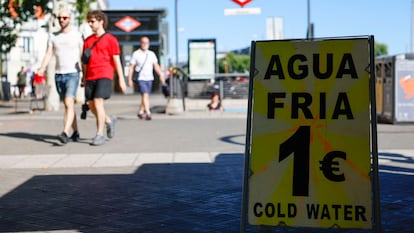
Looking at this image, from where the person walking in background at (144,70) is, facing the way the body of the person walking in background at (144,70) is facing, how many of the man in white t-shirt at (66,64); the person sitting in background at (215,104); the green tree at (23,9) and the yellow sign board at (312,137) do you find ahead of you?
2

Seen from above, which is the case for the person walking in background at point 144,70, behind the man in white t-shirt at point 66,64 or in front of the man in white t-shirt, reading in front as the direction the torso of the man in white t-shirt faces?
behind

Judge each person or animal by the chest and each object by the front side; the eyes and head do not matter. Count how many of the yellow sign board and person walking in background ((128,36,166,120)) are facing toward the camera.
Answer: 2

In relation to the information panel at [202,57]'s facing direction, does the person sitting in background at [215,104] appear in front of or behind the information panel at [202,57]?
in front

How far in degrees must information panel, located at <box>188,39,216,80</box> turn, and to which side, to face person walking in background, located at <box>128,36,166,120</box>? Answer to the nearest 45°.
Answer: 0° — it already faces them

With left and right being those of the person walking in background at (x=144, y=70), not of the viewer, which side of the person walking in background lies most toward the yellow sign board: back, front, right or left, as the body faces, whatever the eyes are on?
front

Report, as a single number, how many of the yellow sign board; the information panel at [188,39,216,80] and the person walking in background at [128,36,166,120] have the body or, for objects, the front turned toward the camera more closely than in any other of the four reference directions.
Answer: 3

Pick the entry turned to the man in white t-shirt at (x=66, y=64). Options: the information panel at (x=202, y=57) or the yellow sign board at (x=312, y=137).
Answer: the information panel

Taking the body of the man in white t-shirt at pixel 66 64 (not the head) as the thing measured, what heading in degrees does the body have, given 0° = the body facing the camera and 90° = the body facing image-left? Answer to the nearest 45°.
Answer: approximately 45°

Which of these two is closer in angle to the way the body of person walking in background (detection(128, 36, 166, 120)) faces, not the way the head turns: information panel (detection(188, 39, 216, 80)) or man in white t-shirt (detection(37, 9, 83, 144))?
the man in white t-shirt

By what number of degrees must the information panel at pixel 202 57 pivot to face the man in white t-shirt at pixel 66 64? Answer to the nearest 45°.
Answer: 0° — it already faces them

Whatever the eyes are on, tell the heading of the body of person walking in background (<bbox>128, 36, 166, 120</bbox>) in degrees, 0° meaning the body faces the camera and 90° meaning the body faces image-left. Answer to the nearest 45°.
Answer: approximately 0°

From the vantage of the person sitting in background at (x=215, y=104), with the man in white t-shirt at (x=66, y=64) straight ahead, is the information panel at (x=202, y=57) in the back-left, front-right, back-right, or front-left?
back-right
